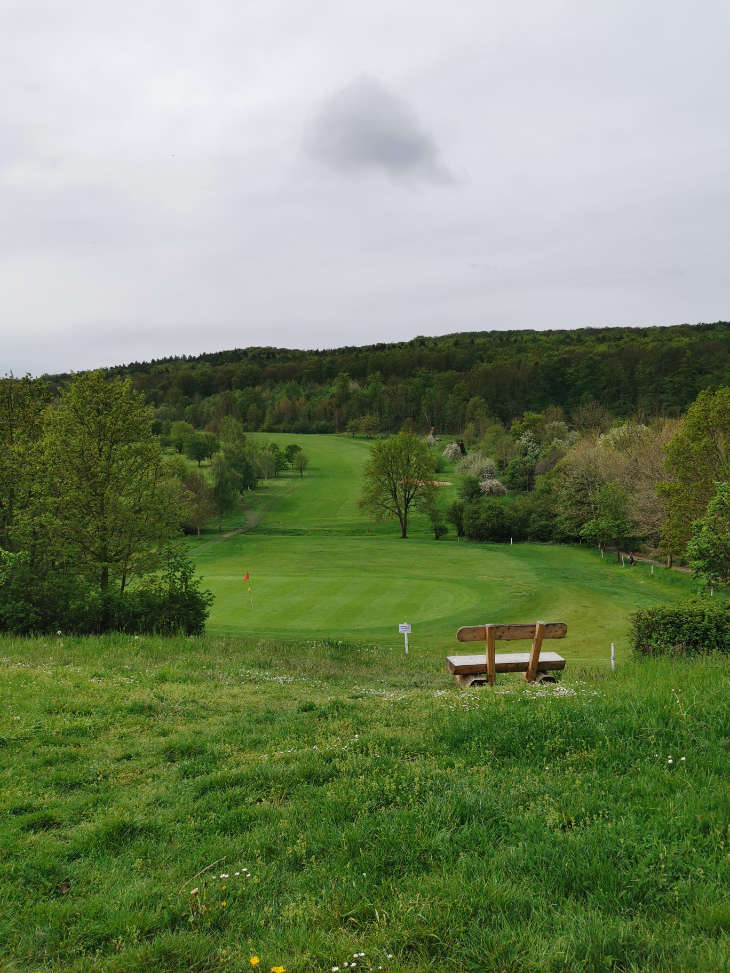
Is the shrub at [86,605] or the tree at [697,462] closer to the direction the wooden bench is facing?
the tree

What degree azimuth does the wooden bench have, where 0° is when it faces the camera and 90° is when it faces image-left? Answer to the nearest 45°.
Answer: approximately 180°

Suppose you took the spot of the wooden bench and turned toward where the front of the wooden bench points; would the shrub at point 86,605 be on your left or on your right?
on your left

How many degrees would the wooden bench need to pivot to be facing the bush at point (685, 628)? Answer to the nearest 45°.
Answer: approximately 45° to its right
